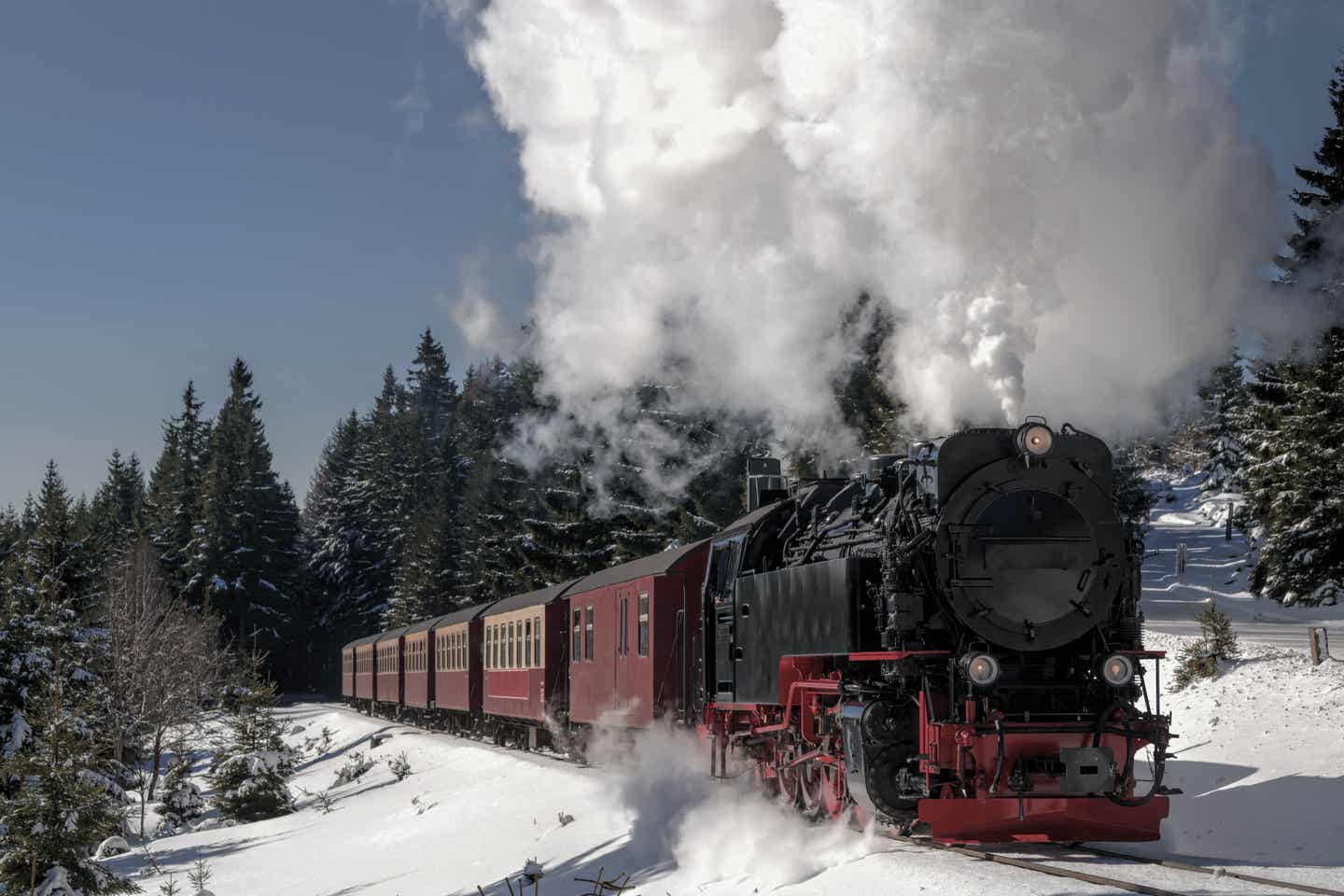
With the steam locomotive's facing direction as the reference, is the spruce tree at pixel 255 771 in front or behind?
behind

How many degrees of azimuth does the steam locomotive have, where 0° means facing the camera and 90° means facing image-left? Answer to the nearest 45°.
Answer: approximately 315°

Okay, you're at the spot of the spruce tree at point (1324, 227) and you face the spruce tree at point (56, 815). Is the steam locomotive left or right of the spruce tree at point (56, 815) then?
left

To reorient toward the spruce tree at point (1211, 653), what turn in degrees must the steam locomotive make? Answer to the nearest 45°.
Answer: approximately 135° to its left

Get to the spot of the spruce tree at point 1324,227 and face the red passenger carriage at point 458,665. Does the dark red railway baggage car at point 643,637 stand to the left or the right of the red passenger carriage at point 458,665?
left

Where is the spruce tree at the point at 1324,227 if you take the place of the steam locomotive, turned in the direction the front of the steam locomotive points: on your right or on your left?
on your left
